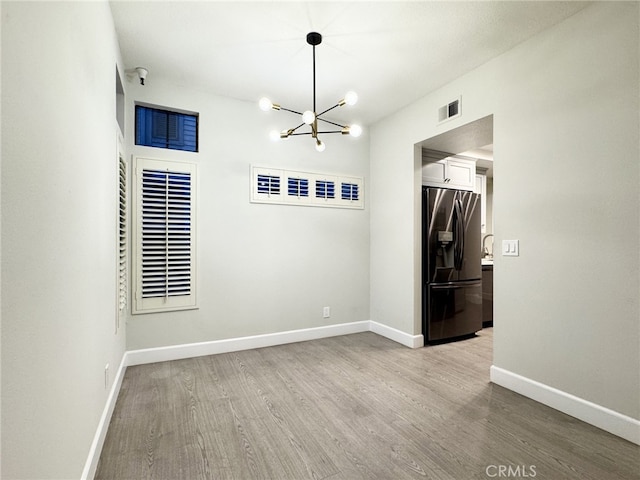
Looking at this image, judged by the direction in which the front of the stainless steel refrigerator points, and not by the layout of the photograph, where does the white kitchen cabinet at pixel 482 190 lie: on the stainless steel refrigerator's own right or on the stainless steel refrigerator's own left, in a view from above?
on the stainless steel refrigerator's own left

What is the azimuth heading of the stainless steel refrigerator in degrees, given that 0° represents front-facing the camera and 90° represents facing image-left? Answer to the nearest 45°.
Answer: approximately 315°
